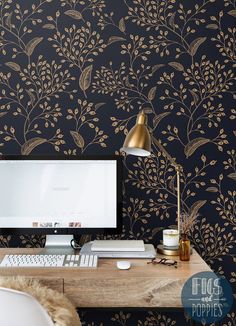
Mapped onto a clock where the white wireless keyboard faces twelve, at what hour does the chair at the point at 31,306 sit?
The chair is roughly at 12 o'clock from the white wireless keyboard.

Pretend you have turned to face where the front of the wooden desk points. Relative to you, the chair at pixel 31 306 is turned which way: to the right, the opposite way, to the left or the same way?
the opposite way

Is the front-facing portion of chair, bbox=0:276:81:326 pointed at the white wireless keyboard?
yes

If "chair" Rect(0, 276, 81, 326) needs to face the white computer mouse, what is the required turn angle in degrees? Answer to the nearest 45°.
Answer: approximately 45° to its right

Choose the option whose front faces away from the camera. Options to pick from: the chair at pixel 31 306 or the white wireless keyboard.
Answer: the chair

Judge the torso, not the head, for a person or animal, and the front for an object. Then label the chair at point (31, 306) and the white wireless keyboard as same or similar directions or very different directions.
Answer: very different directions

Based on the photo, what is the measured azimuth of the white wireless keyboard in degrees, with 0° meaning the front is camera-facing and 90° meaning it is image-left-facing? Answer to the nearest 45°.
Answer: approximately 0°

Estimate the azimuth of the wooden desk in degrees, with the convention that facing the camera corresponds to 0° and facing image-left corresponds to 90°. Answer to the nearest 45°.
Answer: approximately 0°

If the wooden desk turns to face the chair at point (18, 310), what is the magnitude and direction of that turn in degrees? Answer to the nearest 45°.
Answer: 0° — it already faces it

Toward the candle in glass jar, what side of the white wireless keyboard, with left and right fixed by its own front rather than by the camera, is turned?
left

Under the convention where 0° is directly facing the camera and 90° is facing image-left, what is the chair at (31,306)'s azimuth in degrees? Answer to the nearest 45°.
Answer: approximately 180°
